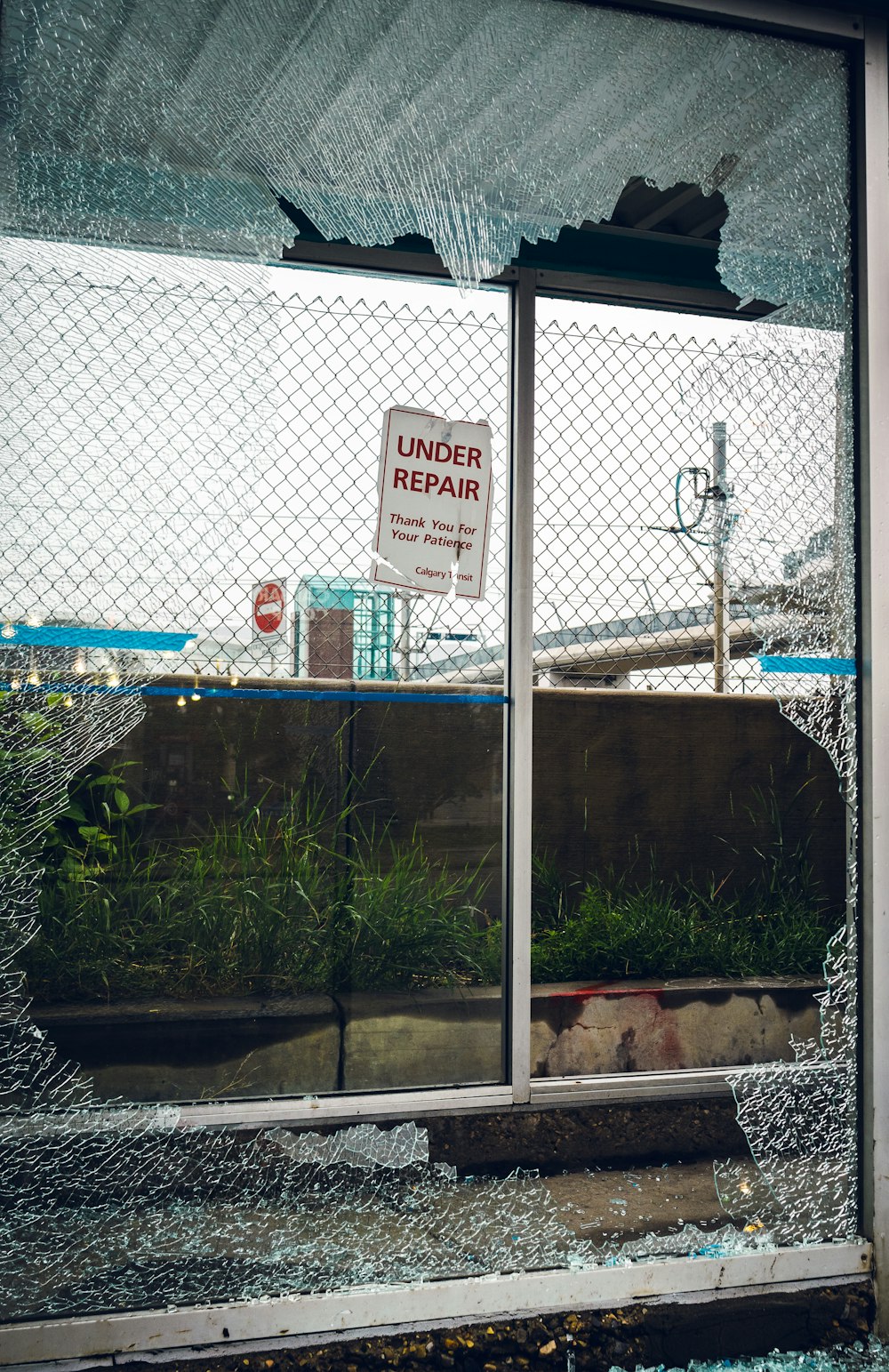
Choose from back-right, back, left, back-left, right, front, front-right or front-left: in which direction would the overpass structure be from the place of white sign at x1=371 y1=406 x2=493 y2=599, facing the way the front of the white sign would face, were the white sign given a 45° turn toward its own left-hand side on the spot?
left

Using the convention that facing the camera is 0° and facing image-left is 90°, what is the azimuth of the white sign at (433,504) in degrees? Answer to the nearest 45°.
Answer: approximately 0°

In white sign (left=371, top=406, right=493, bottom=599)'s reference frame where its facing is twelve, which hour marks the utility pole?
The utility pole is roughly at 8 o'clock from the white sign.

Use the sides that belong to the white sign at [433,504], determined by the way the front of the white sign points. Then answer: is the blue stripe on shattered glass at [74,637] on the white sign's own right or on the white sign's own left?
on the white sign's own right
